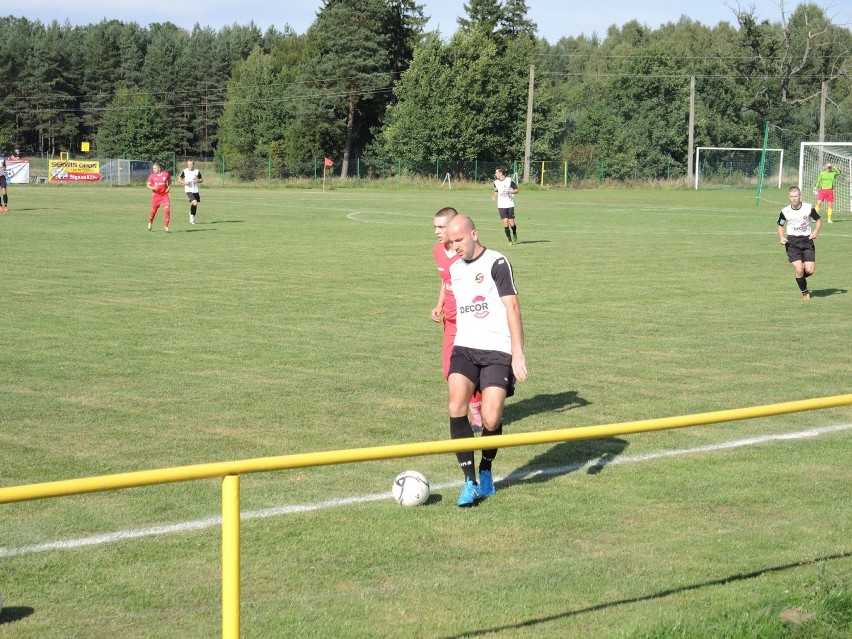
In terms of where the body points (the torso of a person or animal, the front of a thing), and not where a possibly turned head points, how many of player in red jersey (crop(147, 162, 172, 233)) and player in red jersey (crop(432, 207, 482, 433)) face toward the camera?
2

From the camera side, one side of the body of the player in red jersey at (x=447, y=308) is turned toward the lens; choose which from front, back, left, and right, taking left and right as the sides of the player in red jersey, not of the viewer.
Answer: front

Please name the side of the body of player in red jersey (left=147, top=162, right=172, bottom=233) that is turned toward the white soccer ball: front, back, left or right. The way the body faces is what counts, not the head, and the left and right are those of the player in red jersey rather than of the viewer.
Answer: front

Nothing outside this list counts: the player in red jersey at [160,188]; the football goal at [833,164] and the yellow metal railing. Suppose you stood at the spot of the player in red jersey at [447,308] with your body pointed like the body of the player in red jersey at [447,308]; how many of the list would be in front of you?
1

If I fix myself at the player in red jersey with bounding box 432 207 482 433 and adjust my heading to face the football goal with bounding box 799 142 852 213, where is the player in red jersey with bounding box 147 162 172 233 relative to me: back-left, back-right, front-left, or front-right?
front-left

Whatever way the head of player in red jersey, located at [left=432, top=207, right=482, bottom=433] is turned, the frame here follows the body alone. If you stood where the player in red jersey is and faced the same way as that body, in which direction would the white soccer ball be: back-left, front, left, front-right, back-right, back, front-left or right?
front

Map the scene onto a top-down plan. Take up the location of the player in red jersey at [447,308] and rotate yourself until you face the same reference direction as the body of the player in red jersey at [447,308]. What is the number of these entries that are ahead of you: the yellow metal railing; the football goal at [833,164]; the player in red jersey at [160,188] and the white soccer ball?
2

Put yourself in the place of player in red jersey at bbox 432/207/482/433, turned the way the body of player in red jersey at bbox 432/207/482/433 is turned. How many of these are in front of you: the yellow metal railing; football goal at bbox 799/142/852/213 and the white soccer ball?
2

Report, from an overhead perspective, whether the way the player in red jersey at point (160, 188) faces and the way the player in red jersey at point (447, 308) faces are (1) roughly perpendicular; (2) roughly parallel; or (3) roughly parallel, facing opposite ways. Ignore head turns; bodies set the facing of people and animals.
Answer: roughly parallel

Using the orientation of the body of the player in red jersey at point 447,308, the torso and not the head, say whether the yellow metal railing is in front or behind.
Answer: in front

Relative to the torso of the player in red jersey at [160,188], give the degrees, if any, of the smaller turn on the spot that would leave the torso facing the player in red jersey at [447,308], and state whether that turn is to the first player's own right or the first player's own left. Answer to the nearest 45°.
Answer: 0° — they already face them

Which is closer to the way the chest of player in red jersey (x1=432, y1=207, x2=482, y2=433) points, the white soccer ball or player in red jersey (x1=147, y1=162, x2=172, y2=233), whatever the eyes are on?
the white soccer ball

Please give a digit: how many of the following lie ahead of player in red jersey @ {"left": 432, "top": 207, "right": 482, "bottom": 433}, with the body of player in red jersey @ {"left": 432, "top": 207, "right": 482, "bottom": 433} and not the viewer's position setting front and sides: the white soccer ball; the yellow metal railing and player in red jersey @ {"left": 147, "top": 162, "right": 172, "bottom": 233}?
2
